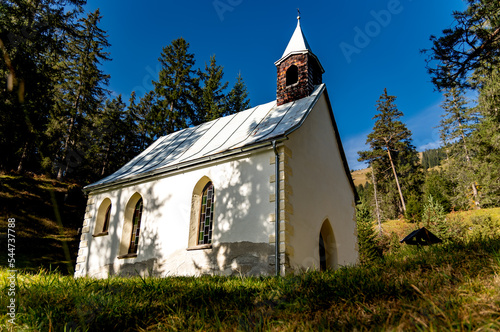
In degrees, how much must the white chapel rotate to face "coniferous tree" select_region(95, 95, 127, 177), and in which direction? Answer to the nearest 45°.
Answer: approximately 180°

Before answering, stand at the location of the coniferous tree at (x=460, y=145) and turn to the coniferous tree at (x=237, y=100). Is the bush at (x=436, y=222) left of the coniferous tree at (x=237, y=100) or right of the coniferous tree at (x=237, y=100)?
left

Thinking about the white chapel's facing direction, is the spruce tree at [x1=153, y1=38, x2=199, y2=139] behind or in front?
behind

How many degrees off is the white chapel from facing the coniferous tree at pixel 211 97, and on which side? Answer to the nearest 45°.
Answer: approximately 135° to its left

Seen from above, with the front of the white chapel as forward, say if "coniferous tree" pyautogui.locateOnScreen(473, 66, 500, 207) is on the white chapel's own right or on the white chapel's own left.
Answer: on the white chapel's own left

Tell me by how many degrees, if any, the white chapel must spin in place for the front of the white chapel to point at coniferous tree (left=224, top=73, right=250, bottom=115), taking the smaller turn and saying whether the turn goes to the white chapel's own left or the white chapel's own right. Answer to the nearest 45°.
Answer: approximately 135° to the white chapel's own left

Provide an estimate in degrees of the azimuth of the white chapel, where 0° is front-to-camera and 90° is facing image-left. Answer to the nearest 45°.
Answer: approximately 315°

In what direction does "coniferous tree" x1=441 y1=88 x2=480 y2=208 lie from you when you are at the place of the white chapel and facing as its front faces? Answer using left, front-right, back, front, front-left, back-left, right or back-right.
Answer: left

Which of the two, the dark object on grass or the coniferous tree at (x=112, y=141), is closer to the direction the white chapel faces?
the dark object on grass
